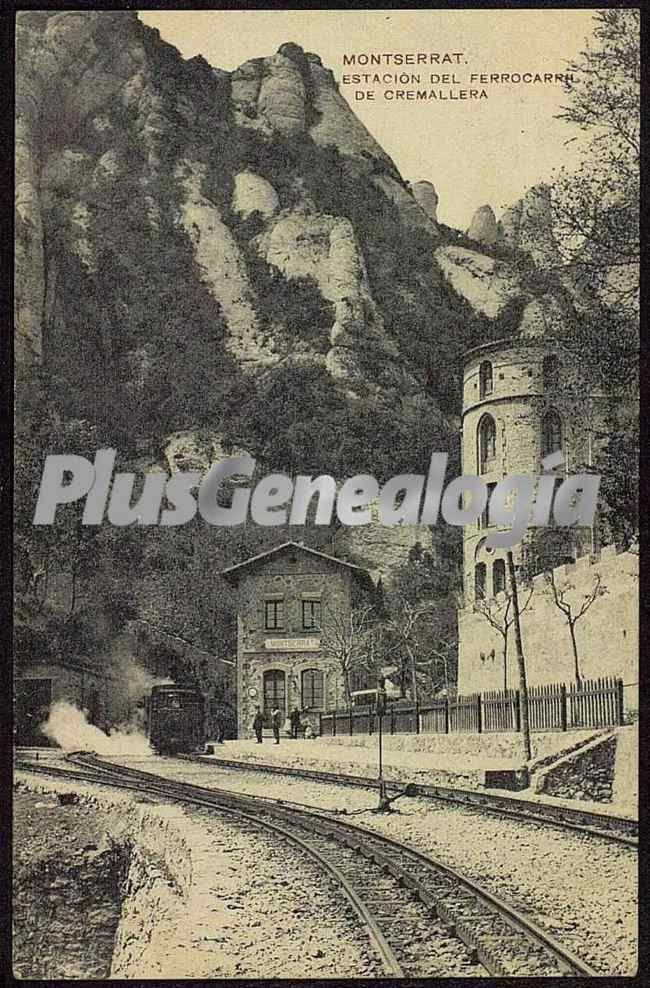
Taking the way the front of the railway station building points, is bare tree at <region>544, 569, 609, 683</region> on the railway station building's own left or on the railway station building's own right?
on the railway station building's own left

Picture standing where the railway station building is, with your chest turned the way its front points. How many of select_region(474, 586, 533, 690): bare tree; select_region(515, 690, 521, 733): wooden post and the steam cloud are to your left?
2

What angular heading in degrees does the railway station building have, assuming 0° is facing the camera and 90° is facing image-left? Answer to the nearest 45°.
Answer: approximately 0°

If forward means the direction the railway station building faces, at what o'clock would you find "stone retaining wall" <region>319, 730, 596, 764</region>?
The stone retaining wall is roughly at 9 o'clock from the railway station building.

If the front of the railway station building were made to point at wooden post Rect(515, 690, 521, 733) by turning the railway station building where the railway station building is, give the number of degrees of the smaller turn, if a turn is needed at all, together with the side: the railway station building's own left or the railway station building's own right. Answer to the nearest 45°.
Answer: approximately 90° to the railway station building's own left
